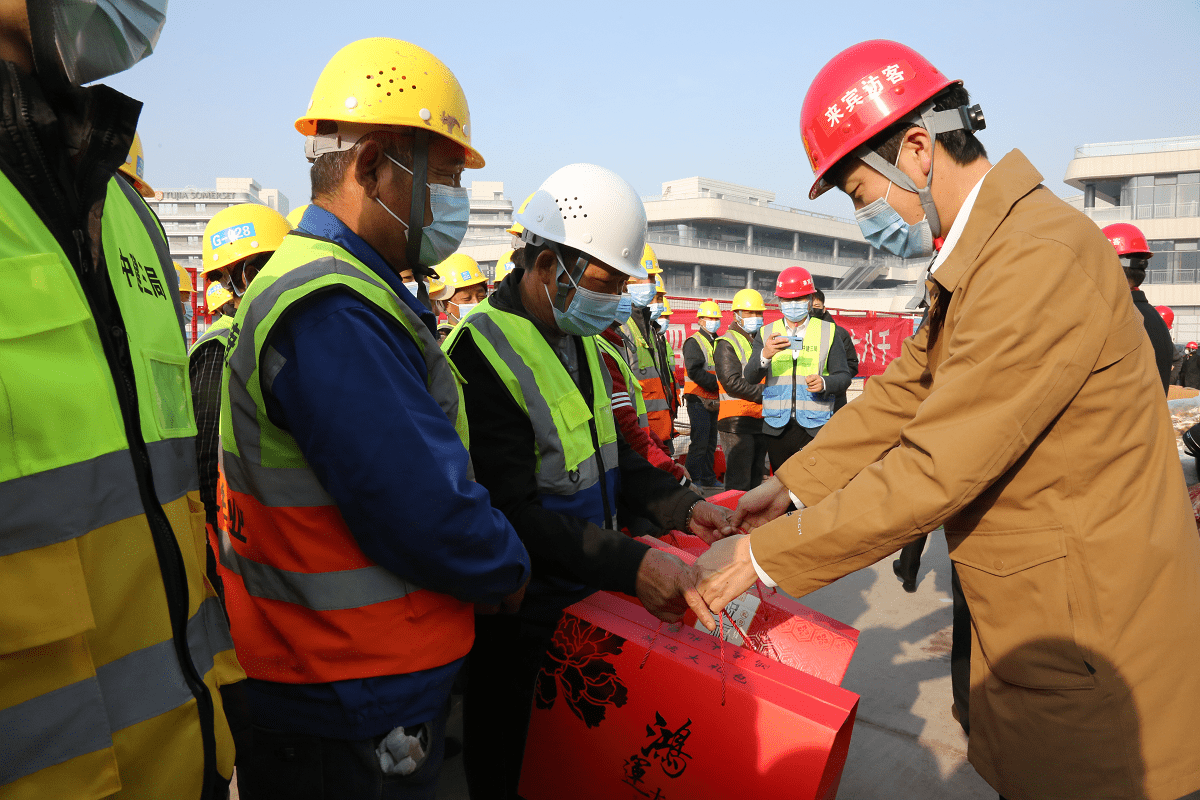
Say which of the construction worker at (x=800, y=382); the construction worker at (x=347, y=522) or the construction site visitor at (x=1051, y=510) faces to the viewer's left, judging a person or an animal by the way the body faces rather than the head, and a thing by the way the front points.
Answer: the construction site visitor at (x=1051, y=510)

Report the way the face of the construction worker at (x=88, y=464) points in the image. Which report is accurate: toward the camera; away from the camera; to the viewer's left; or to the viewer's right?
to the viewer's right

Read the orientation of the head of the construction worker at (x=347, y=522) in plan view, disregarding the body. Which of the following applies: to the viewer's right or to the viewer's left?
to the viewer's right

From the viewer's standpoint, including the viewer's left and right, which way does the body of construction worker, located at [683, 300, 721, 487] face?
facing the viewer and to the right of the viewer

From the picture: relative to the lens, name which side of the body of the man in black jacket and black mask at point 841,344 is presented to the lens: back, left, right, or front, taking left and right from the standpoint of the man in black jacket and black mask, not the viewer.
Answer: front

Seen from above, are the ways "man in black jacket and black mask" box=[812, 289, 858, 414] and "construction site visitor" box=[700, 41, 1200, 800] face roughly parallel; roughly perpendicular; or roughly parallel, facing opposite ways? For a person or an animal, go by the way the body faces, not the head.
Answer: roughly perpendicular

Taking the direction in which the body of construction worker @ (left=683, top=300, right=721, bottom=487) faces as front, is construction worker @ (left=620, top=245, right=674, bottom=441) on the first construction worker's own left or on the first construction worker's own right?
on the first construction worker's own right
